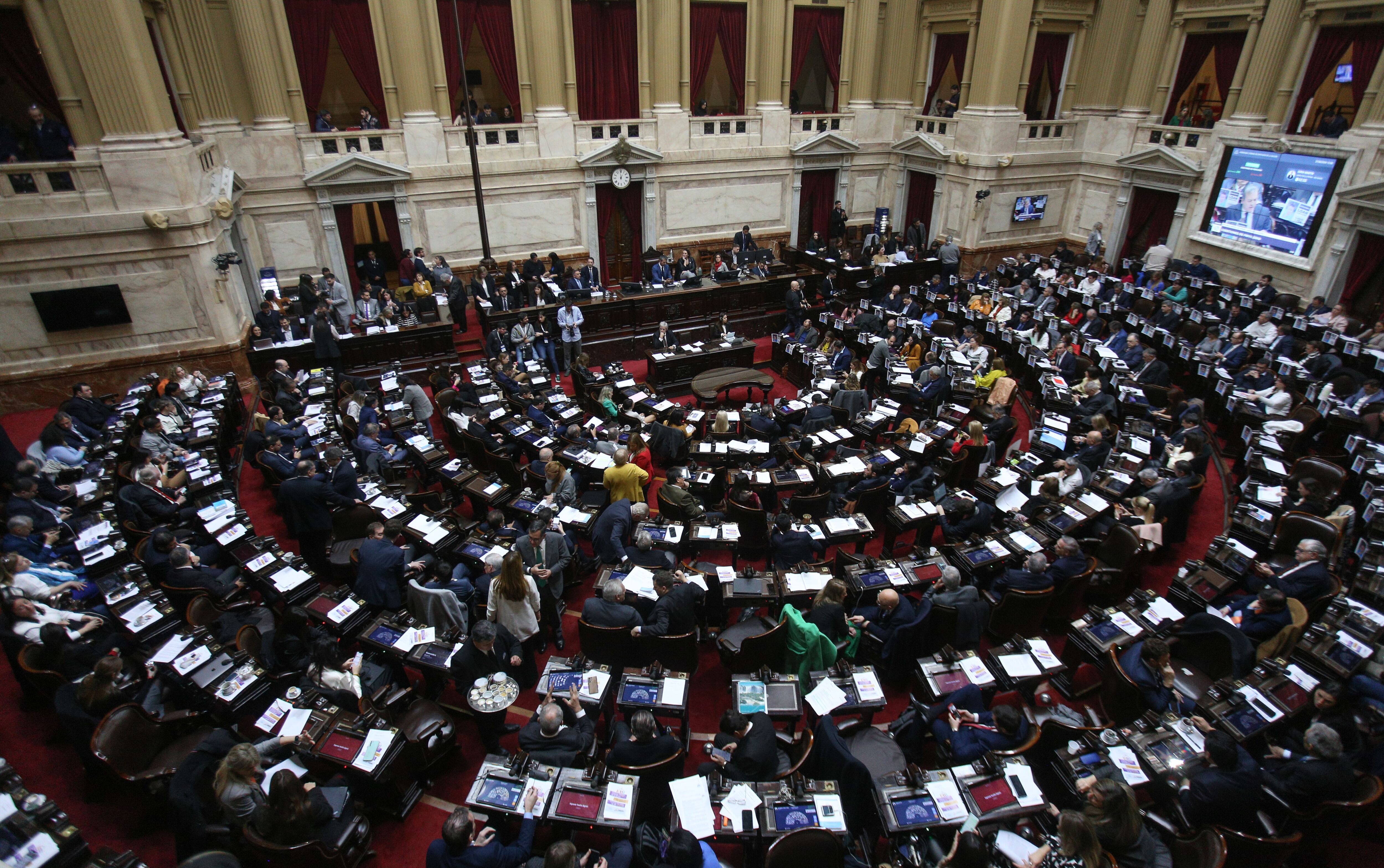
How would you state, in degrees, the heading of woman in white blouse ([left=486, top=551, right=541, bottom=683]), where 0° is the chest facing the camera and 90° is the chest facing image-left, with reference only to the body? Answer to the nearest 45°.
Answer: approximately 180°

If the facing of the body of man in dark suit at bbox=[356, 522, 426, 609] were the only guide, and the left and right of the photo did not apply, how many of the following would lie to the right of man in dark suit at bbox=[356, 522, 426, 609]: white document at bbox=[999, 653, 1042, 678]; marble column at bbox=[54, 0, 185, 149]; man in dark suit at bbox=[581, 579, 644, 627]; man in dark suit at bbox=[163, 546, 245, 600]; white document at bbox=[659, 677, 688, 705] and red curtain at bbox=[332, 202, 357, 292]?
3

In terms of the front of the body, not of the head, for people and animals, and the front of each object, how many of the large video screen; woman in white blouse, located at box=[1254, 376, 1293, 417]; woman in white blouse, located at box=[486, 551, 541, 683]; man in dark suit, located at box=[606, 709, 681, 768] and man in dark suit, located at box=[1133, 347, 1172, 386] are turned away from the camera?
2

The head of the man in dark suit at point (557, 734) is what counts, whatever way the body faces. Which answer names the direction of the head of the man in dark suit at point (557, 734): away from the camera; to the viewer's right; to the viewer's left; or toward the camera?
away from the camera

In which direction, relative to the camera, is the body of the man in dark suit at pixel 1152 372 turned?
to the viewer's left

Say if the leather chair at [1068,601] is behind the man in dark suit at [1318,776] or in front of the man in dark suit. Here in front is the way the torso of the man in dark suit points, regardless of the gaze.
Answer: in front

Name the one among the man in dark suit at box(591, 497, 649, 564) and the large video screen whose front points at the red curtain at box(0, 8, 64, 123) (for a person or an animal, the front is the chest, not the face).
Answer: the large video screen

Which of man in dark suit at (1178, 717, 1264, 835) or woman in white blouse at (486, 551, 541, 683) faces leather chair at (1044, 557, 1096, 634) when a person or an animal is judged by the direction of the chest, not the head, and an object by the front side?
the man in dark suit

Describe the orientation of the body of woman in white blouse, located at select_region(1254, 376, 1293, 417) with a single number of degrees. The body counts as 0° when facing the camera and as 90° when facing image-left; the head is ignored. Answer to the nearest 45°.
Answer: approximately 90°

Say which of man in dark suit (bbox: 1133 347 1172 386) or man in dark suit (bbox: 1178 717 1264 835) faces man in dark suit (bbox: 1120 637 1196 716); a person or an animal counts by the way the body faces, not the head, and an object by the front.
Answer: man in dark suit (bbox: 1178 717 1264 835)

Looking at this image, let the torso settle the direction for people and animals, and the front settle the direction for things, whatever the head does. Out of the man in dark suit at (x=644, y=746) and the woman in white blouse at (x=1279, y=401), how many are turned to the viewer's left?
1

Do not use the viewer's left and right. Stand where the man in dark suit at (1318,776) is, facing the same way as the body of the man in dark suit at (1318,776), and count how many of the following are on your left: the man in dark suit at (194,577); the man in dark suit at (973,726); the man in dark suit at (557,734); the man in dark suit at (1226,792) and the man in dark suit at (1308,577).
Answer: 4

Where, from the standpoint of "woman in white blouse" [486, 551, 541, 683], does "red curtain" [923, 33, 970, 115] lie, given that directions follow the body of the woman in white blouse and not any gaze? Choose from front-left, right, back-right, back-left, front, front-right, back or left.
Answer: front-right

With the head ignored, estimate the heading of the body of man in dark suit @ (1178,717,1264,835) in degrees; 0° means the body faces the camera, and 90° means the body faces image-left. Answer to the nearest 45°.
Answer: approximately 135°

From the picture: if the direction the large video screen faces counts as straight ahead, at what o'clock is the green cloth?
The green cloth is roughly at 11 o'clock from the large video screen.

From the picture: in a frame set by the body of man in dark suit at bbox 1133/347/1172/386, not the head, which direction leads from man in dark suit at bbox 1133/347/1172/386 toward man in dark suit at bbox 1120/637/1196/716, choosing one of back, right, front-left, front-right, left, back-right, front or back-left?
left

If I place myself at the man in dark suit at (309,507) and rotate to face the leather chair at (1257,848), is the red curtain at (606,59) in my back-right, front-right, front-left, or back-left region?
back-left

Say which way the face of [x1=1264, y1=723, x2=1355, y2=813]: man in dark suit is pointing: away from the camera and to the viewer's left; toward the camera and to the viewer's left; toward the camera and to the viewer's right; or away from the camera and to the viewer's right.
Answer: away from the camera and to the viewer's left

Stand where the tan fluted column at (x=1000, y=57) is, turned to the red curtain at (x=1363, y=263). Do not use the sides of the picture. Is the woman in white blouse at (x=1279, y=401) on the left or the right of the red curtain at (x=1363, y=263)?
right

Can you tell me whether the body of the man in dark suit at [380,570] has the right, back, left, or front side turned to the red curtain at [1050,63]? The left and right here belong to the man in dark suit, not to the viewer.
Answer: front

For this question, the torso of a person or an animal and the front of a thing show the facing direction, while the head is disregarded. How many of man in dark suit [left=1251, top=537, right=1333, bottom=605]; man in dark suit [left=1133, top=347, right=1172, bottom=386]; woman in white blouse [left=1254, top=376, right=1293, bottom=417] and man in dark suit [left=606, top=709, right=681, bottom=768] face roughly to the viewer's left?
3

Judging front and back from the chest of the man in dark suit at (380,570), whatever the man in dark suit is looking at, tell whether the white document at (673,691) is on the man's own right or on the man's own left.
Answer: on the man's own right

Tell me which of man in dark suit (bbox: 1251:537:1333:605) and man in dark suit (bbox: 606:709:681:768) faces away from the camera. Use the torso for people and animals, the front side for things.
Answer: man in dark suit (bbox: 606:709:681:768)

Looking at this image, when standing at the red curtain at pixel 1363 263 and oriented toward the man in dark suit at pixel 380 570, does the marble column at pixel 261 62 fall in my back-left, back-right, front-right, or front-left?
front-right
